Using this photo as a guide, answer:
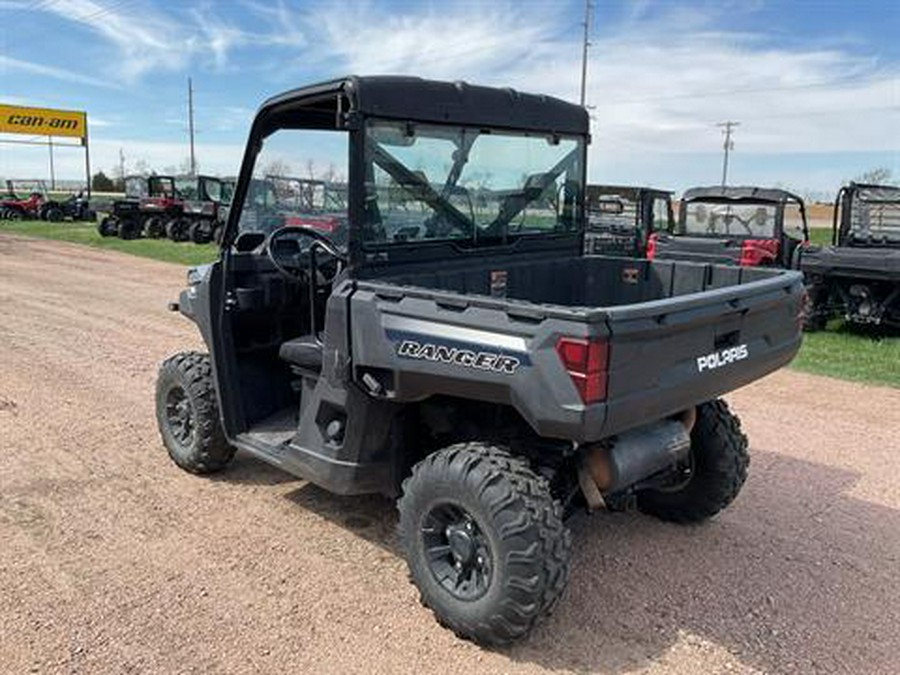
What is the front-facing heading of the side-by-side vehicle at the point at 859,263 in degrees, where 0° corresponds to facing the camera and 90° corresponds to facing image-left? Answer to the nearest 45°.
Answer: approximately 180°

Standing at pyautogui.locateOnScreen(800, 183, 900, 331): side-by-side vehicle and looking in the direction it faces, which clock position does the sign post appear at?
The sign post is roughly at 10 o'clock from the side-by-side vehicle.

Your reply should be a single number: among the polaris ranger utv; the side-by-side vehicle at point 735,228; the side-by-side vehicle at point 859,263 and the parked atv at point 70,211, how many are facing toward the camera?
0

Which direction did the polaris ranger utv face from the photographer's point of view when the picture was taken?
facing away from the viewer and to the left of the viewer

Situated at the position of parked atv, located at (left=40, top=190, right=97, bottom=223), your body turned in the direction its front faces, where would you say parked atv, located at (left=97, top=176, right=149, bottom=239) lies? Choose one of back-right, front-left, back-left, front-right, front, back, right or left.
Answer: back-right

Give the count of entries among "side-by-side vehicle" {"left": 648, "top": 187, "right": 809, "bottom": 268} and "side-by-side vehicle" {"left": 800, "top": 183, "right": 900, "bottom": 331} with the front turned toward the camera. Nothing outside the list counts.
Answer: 0

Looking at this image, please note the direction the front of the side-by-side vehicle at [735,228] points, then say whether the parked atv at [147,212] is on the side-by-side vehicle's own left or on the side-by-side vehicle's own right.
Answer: on the side-by-side vehicle's own left

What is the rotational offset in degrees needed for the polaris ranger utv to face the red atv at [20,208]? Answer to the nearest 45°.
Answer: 0° — it already faces it

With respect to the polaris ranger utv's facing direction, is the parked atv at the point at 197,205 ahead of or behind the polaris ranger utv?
ahead

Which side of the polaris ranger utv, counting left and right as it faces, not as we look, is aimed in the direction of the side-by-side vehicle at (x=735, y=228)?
right

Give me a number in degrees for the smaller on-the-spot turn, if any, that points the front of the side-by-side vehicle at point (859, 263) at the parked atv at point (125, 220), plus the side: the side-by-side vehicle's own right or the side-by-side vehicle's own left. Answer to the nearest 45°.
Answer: approximately 90° to the side-by-side vehicle's own left

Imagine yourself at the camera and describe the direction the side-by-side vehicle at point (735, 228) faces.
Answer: facing away from the viewer and to the right of the viewer

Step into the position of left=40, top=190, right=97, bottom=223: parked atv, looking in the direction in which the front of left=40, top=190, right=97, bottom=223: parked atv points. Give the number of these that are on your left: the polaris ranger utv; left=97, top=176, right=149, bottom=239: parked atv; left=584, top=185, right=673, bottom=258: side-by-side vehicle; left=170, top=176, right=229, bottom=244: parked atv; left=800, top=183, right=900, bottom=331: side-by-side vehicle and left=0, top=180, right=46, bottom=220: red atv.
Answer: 1
